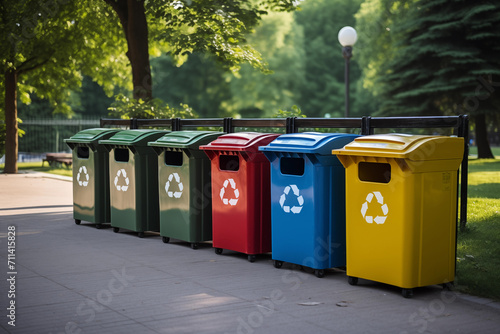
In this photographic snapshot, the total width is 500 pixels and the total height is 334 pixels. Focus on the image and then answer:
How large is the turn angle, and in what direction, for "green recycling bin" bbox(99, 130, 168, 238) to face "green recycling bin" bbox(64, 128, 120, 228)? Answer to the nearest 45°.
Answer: approximately 90° to its right

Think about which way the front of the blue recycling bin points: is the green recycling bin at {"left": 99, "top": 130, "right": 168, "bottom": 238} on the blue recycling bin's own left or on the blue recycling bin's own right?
on the blue recycling bin's own right

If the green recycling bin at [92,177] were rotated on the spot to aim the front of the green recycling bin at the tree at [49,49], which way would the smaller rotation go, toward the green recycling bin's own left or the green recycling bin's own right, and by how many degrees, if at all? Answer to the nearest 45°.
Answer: approximately 135° to the green recycling bin's own right

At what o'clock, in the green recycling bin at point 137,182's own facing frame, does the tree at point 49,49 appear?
The tree is roughly at 4 o'clock from the green recycling bin.

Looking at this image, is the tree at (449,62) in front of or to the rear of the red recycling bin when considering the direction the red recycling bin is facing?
to the rear

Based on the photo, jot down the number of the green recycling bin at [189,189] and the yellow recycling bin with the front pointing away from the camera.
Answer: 0

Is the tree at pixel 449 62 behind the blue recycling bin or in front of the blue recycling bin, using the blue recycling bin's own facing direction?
behind

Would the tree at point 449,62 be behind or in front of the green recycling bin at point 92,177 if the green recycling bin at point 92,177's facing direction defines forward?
behind

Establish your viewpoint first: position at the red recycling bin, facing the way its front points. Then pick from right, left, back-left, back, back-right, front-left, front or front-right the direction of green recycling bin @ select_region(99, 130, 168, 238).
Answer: right

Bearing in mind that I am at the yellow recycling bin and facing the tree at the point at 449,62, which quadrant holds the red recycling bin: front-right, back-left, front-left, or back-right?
front-left

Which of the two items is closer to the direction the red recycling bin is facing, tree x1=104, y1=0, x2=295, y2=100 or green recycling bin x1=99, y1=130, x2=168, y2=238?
the green recycling bin

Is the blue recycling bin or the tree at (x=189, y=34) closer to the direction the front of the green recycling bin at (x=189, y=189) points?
the blue recycling bin

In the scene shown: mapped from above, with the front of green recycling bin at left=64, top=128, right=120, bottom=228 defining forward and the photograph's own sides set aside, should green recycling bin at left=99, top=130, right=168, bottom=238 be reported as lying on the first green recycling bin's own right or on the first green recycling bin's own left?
on the first green recycling bin's own left

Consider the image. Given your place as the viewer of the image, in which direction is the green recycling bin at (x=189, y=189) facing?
facing the viewer and to the left of the viewer

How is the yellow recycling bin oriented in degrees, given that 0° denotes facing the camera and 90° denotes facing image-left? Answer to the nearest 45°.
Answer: approximately 45°

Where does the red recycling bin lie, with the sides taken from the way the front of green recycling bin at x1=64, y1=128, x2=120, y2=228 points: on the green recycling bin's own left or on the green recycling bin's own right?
on the green recycling bin's own left

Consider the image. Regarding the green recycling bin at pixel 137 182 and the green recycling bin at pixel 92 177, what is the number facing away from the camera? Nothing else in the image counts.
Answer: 0

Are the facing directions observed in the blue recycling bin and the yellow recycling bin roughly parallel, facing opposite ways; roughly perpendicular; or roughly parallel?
roughly parallel

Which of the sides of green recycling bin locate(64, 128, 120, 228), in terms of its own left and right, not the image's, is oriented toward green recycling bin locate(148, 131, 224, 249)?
left
